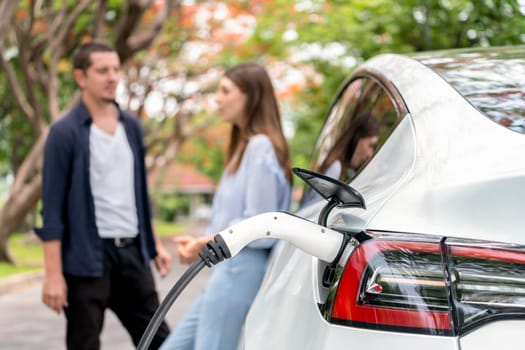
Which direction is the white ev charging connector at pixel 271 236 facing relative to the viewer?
to the viewer's right

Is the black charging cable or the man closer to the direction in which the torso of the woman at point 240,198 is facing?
the man

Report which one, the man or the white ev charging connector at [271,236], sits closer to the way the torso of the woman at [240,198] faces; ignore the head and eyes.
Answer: the man

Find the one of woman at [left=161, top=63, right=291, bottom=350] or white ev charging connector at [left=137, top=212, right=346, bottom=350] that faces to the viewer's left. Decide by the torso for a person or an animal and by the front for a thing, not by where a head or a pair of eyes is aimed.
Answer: the woman

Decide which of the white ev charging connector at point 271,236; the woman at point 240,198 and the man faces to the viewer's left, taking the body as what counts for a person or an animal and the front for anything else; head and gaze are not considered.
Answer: the woman

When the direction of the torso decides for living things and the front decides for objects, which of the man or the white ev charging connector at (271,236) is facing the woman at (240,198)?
the man

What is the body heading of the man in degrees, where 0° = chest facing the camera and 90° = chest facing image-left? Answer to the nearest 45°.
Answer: approximately 315°

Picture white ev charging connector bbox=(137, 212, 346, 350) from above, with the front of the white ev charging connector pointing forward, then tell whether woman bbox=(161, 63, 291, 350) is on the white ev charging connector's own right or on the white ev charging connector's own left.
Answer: on the white ev charging connector's own left

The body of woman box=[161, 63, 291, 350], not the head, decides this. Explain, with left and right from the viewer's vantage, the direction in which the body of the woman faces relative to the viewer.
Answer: facing to the left of the viewer

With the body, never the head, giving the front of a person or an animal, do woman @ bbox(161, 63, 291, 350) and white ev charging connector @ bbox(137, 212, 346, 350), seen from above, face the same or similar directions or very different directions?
very different directions

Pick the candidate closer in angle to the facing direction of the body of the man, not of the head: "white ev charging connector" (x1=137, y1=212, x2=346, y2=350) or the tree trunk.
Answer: the white ev charging connector

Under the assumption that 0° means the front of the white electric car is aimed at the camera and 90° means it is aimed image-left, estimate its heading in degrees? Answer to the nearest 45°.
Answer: approximately 135°
